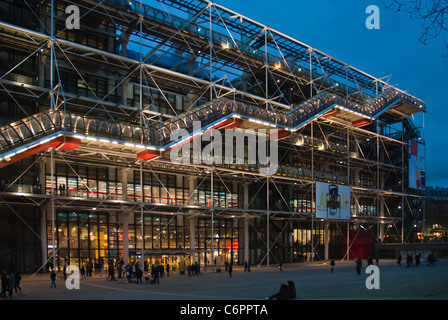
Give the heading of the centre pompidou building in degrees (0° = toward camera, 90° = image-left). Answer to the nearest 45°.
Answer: approximately 315°
